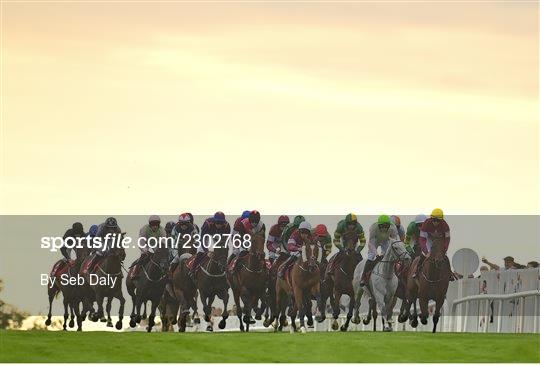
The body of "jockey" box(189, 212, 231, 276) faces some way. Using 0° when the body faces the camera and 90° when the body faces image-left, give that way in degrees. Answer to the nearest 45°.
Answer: approximately 315°

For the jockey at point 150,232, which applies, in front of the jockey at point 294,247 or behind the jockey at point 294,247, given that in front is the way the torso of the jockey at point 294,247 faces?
behind

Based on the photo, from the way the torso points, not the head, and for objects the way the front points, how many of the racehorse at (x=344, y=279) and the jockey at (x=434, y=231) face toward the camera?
2

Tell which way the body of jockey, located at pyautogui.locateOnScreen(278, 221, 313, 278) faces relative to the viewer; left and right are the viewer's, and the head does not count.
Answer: facing the viewer and to the right of the viewer
